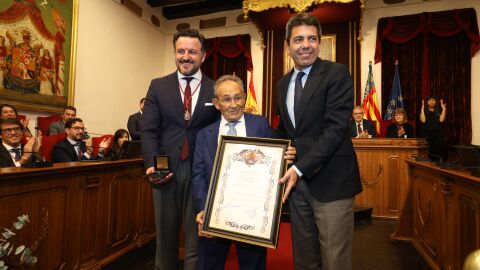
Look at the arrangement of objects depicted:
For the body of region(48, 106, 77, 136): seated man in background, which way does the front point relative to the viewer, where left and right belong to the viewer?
facing the viewer and to the right of the viewer

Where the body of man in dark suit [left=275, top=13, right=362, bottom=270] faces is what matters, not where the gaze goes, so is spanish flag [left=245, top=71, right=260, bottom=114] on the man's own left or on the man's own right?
on the man's own right

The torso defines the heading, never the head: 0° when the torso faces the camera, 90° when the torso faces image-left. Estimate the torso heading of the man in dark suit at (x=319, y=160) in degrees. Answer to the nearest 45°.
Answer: approximately 45°

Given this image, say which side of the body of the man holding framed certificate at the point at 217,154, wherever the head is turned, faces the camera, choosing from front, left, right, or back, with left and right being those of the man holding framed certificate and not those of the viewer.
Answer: front

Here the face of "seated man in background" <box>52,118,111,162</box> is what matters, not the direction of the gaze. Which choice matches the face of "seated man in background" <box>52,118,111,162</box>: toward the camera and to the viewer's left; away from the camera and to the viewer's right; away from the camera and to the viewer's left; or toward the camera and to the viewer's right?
toward the camera and to the viewer's right

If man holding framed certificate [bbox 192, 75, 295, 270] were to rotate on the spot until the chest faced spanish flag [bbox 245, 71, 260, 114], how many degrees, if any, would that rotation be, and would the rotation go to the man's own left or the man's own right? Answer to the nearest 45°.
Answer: approximately 180°

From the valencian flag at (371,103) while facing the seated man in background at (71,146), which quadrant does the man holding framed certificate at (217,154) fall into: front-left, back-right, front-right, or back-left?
front-left
